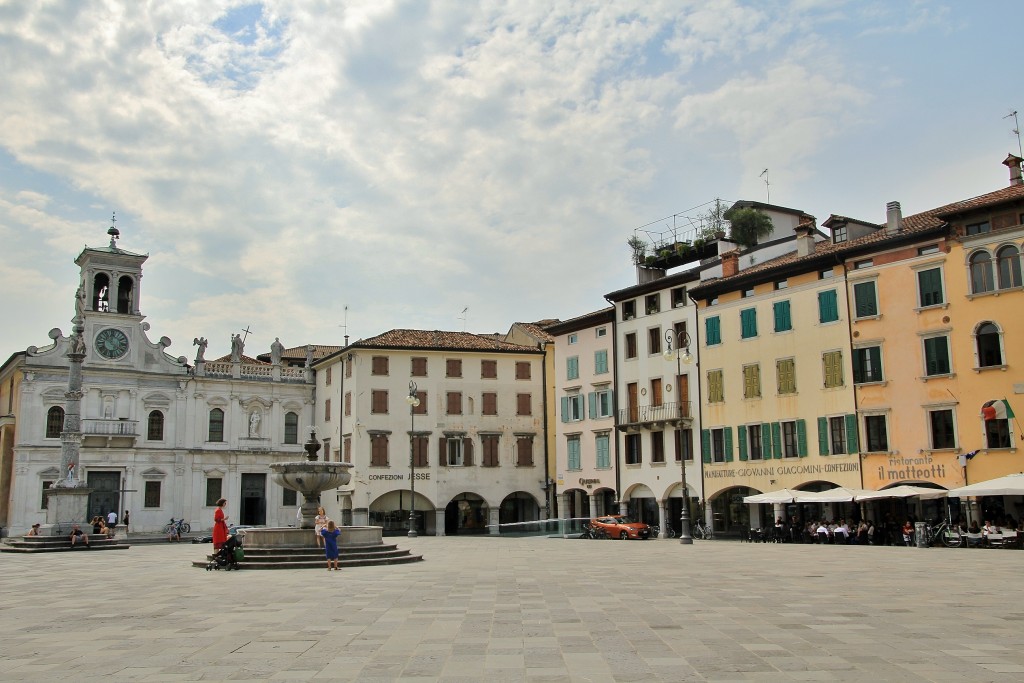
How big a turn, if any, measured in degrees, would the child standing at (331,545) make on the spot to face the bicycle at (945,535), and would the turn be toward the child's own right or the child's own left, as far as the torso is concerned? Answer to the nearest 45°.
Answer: approximately 90° to the child's own right

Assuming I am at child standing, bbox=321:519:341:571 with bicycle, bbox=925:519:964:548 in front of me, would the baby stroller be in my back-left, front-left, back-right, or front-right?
back-left

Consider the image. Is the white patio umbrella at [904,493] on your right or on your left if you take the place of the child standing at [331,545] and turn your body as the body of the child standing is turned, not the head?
on your right

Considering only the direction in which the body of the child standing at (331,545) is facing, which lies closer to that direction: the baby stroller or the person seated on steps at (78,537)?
the person seated on steps

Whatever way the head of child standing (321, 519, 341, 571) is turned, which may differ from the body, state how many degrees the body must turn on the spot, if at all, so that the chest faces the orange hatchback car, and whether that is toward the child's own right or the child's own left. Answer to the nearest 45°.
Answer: approximately 45° to the child's own right

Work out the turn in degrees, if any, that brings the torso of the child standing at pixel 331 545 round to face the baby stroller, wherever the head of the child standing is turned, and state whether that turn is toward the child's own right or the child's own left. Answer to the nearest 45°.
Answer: approximately 90° to the child's own left

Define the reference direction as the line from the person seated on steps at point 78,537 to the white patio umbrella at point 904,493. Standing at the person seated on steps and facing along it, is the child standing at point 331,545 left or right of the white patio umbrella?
right

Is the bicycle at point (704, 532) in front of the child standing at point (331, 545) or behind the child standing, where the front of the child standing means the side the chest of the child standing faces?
in front

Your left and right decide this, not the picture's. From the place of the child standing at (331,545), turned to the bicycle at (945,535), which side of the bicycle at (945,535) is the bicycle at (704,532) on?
left

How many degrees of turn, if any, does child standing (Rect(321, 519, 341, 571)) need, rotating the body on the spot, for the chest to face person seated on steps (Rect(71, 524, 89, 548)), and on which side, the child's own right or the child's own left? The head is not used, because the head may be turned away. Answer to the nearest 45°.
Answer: approximately 45° to the child's own left

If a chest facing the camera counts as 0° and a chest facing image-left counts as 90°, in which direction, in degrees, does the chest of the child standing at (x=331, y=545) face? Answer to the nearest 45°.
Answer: approximately 180°

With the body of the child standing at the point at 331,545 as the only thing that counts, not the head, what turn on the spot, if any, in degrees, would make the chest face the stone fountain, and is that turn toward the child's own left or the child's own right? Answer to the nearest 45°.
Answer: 0° — they already face it
